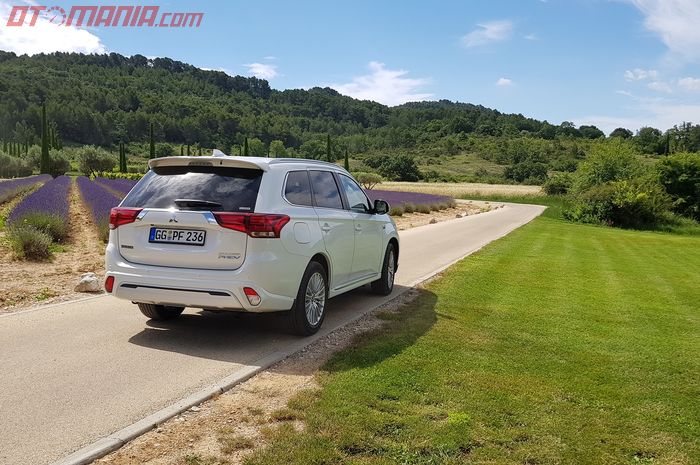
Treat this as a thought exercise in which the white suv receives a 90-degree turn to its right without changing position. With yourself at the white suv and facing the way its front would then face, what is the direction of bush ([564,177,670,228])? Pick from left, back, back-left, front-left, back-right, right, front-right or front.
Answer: left

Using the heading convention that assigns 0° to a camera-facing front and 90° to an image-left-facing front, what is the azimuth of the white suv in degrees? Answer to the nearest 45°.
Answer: approximately 225°

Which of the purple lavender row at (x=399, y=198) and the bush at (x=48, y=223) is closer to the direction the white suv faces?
the purple lavender row

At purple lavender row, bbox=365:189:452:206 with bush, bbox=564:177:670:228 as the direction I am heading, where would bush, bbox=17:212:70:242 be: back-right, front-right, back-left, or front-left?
front-right

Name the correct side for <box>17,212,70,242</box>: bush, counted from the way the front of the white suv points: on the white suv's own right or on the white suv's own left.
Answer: on the white suv's own left

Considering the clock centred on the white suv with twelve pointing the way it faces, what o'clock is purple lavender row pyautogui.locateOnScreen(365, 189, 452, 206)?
The purple lavender row is roughly at 11 o'clock from the white suv.
